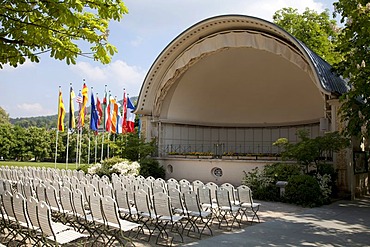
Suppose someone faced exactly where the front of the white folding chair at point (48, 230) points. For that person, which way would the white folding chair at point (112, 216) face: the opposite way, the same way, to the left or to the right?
the same way

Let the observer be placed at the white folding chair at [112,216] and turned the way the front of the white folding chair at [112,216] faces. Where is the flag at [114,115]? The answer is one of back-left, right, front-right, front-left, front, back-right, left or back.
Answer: front-left

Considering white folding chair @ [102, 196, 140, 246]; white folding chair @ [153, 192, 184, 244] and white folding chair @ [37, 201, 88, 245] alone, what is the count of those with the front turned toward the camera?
0

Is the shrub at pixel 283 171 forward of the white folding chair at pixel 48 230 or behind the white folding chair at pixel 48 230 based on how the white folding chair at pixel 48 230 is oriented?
forward

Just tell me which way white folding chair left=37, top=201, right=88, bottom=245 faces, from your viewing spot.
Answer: facing away from the viewer and to the right of the viewer

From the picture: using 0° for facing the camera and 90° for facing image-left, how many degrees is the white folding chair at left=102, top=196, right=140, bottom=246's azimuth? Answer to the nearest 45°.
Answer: approximately 225°

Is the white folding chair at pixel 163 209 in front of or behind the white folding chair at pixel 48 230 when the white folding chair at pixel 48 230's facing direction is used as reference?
in front

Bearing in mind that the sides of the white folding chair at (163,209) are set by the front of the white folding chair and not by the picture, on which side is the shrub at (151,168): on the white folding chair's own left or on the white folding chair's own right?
on the white folding chair's own left

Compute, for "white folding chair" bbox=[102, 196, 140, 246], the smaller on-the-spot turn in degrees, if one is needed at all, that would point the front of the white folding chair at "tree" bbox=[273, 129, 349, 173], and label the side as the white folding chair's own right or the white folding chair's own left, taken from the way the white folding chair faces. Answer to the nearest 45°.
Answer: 0° — it already faces it

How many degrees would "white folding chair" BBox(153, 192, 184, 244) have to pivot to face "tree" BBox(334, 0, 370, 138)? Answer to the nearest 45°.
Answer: approximately 45° to its right

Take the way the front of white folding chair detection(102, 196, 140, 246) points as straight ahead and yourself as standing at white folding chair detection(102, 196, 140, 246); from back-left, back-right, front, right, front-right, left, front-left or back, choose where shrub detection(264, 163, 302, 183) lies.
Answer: front

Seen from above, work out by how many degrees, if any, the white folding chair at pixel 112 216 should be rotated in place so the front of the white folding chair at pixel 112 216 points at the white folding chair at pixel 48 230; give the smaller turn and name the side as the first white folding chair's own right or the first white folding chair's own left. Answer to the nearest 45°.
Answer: approximately 180°

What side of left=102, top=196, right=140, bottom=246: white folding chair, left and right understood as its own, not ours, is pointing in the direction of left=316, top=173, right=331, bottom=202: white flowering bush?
front

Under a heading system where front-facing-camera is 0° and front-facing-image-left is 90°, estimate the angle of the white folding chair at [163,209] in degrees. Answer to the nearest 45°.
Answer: approximately 225°

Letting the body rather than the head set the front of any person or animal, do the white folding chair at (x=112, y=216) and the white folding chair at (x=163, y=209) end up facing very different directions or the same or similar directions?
same or similar directions

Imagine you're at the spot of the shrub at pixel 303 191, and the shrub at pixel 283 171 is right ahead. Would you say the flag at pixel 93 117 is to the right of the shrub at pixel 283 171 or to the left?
left

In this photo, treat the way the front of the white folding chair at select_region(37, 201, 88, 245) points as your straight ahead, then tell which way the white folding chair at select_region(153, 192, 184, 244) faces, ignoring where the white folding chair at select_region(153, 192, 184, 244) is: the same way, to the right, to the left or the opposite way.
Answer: the same way

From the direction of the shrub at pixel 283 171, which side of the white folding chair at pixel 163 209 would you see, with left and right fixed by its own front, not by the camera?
front
